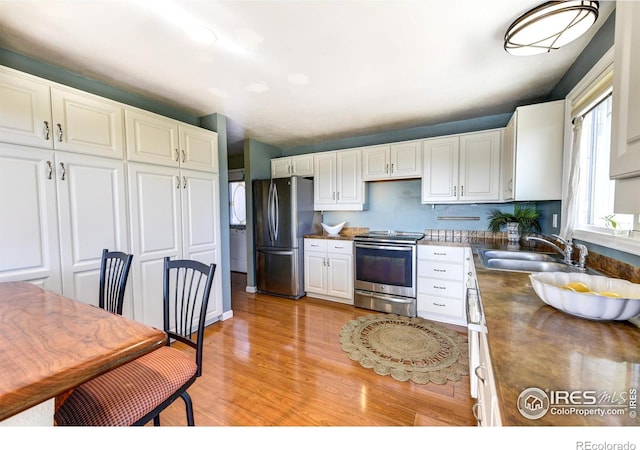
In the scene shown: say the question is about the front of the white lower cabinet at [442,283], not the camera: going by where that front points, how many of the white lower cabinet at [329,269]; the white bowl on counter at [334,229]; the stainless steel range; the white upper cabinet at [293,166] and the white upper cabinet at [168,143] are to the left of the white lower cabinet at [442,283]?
0

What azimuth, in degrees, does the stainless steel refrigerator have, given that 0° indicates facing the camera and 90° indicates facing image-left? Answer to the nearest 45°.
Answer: approximately 45°

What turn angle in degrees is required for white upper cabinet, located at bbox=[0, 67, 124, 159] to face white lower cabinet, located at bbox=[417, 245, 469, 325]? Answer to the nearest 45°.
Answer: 0° — it already faces it

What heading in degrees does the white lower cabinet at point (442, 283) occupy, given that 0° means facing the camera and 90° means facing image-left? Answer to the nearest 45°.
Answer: approximately 0°

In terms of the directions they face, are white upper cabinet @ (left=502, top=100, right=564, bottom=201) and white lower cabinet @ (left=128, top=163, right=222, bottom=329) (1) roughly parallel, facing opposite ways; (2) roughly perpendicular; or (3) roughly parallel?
roughly parallel, facing opposite ways

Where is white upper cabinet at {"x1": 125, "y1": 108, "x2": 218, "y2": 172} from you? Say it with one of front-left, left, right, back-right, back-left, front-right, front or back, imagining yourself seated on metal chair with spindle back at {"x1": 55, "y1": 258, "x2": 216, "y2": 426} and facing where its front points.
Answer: back-right

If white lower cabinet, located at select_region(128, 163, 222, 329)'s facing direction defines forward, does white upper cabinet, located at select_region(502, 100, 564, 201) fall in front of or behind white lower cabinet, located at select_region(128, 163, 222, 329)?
in front

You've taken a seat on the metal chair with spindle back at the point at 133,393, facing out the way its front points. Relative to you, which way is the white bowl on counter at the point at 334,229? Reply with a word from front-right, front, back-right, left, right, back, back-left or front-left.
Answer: back

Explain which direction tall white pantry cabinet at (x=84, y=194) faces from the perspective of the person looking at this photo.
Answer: facing the viewer and to the right of the viewer

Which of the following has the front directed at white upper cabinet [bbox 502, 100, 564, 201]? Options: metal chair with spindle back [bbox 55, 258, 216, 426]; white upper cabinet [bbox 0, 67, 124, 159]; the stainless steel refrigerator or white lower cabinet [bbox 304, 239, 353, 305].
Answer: white upper cabinet [bbox 0, 67, 124, 159]

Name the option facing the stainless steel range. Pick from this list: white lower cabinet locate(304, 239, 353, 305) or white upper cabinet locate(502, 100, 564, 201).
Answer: the white upper cabinet

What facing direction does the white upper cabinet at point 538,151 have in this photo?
to the viewer's left

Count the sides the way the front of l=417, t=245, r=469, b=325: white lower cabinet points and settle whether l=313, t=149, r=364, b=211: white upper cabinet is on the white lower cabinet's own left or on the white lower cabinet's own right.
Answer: on the white lower cabinet's own right

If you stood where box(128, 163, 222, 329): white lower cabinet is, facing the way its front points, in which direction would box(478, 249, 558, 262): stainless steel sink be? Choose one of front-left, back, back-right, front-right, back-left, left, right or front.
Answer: front

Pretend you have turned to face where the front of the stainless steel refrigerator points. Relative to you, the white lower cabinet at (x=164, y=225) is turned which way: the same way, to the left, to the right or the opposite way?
to the left

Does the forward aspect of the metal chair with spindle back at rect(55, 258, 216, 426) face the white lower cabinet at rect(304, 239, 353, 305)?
no

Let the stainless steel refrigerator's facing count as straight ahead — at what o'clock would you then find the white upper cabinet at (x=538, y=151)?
The white upper cabinet is roughly at 9 o'clock from the stainless steel refrigerator.

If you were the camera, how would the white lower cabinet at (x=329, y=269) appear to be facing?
facing the viewer and to the left of the viewer

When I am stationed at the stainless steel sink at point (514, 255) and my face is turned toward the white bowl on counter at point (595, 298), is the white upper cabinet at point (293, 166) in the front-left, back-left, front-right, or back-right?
back-right
